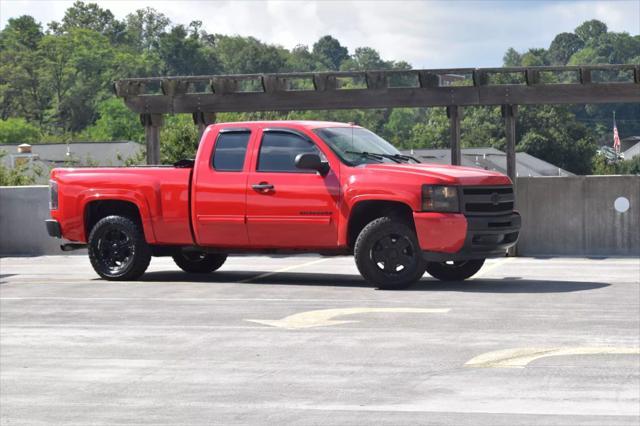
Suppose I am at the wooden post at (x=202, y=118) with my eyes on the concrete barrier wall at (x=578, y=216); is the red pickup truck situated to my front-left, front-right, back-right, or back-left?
front-right

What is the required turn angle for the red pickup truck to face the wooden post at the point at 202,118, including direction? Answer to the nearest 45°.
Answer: approximately 135° to its left

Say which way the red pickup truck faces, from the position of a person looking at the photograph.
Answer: facing the viewer and to the right of the viewer

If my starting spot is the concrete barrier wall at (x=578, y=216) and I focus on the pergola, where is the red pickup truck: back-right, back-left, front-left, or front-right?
front-left

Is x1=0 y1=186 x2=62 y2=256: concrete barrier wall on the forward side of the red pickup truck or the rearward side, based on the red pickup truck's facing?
on the rearward side

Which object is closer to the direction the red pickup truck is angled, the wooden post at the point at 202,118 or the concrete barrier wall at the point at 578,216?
the concrete barrier wall
